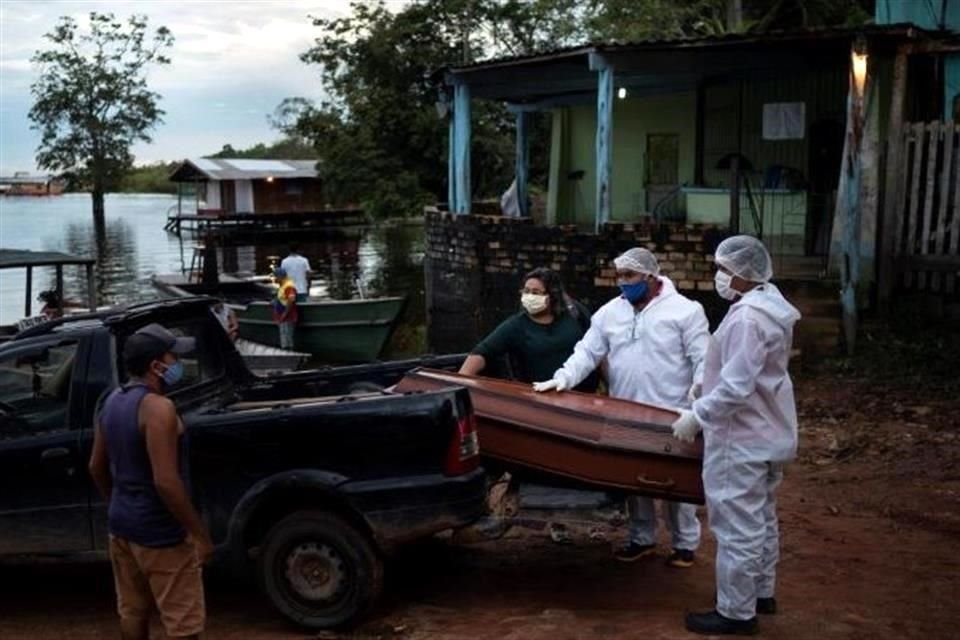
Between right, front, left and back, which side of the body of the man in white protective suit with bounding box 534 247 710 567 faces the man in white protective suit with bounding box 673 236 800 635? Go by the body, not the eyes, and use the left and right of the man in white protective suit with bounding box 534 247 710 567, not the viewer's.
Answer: left

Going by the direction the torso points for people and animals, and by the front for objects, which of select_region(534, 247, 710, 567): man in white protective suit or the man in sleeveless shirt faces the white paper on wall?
the man in sleeveless shirt

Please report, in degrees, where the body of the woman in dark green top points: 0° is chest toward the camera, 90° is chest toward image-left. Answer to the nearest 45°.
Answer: approximately 45°

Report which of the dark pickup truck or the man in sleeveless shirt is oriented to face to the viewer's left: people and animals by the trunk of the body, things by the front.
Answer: the dark pickup truck

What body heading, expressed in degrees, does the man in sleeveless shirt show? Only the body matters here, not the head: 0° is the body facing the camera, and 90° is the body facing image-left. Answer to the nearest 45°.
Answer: approximately 225°

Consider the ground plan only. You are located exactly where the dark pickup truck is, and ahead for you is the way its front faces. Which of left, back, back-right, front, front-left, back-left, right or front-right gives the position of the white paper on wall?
back-right

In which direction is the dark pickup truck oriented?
to the viewer's left

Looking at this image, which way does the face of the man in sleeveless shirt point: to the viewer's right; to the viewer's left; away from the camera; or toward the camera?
to the viewer's right

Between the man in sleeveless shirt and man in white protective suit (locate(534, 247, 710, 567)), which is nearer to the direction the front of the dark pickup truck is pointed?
the man in sleeveless shirt

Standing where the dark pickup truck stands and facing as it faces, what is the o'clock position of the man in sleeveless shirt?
The man in sleeveless shirt is roughly at 10 o'clock from the dark pickup truck.

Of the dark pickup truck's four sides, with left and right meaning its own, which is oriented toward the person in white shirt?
right

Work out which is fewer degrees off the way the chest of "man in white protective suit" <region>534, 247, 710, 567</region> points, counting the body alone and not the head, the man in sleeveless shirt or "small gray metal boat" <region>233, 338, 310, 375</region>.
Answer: the man in sleeveless shirt

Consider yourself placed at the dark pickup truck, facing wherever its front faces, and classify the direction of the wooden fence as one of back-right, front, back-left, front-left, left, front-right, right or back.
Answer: back-right

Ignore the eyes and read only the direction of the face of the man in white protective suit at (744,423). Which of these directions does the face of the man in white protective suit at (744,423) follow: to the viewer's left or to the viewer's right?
to the viewer's left

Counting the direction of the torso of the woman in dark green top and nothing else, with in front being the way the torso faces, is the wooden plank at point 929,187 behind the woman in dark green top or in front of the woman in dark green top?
behind

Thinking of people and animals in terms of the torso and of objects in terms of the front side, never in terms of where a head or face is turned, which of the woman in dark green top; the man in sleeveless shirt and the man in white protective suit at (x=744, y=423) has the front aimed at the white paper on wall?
the man in sleeveless shirt

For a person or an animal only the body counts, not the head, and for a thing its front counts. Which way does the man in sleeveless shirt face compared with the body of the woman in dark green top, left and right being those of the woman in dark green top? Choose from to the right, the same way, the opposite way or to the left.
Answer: the opposite way

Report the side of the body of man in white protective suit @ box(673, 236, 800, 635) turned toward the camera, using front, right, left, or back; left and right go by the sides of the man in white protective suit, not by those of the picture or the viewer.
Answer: left

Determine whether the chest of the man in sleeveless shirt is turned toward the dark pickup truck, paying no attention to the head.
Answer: yes
